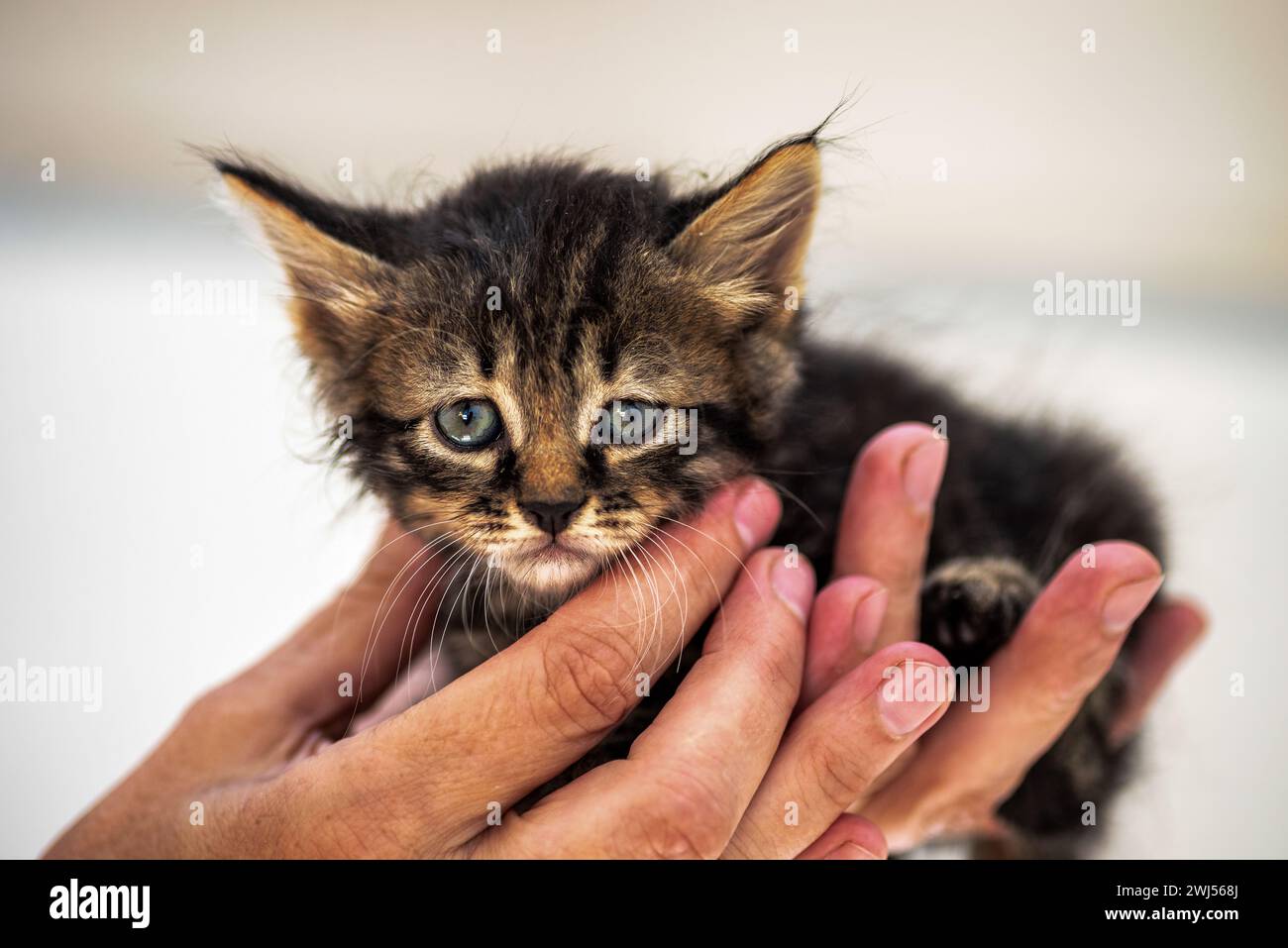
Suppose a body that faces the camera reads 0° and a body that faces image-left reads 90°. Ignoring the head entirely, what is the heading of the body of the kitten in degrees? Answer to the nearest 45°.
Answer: approximately 45°
